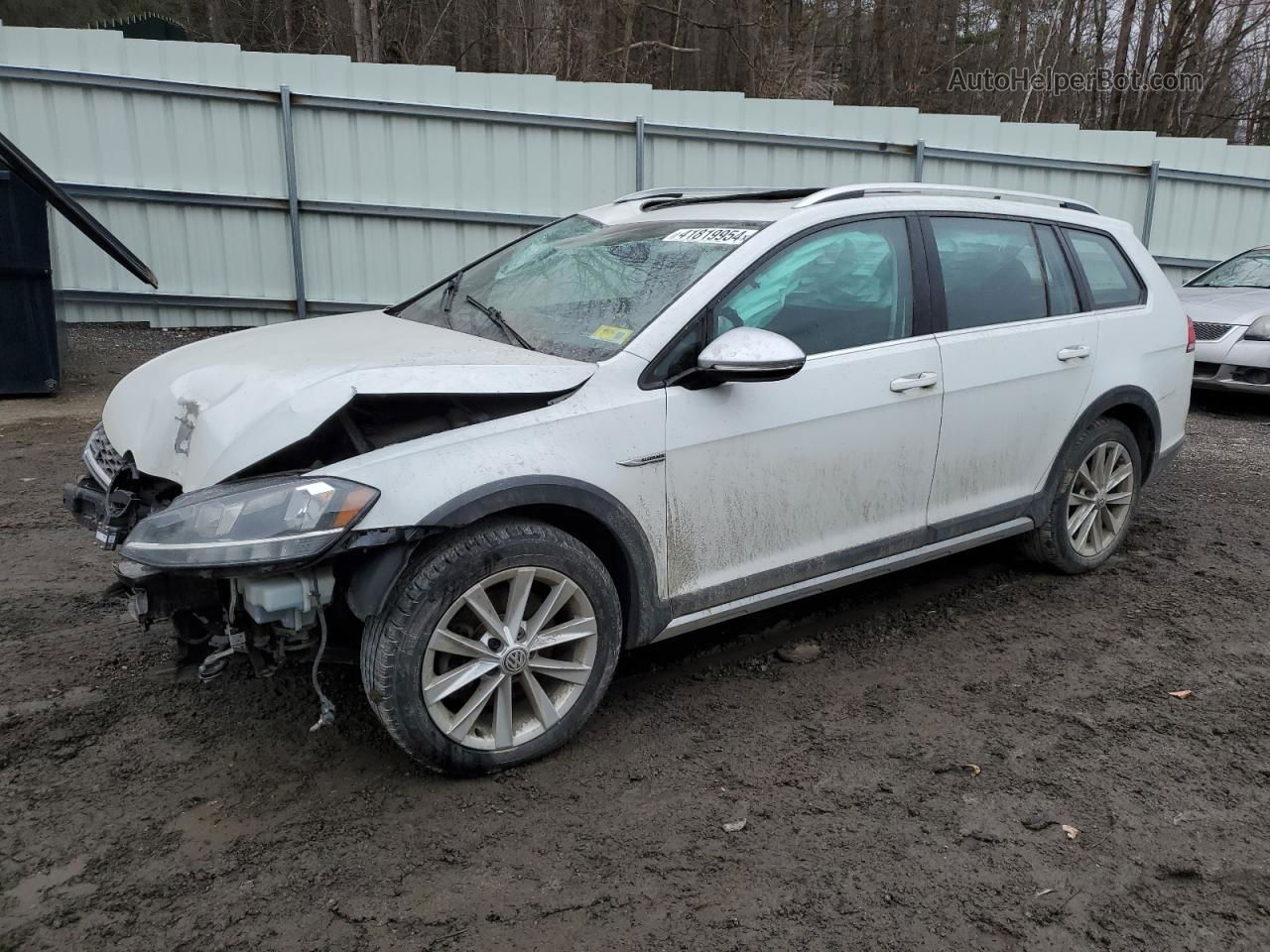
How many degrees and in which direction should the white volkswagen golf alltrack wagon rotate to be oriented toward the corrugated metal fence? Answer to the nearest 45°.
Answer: approximately 135° to its right

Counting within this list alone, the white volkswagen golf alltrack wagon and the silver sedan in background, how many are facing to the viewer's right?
0

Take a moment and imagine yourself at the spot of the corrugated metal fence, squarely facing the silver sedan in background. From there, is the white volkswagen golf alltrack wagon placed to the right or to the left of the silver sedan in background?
right

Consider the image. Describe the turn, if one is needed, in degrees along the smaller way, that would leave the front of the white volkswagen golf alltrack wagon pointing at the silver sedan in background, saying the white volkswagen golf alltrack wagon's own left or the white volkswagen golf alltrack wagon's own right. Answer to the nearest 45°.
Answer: approximately 180°

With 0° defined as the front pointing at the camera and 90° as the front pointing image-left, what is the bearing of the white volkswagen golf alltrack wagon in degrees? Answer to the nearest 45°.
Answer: approximately 45°
